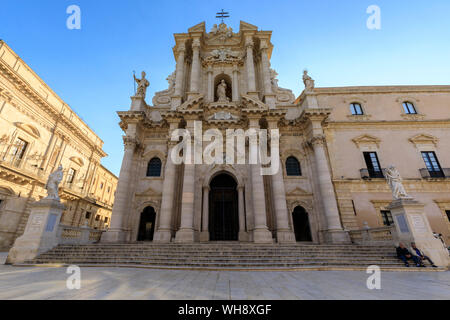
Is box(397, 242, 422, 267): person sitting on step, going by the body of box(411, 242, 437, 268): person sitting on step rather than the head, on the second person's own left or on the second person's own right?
on the second person's own right

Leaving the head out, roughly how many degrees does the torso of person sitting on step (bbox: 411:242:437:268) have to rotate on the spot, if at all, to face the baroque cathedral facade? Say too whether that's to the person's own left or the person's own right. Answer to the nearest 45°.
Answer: approximately 135° to the person's own right

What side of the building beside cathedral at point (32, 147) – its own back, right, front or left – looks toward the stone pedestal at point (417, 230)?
front

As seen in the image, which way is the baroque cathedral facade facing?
toward the camera

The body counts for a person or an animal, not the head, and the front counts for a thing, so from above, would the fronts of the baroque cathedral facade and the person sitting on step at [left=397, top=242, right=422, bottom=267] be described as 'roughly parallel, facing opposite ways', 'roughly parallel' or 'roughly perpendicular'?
roughly parallel

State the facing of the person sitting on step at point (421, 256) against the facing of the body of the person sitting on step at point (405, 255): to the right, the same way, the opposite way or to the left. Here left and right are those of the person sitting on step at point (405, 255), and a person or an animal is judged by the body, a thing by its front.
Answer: the same way

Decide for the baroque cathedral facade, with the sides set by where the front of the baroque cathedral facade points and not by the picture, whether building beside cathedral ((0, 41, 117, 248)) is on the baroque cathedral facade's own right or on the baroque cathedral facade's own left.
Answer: on the baroque cathedral facade's own right

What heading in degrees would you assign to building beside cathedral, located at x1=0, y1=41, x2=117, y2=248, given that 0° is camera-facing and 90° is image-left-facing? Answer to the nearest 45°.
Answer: approximately 315°

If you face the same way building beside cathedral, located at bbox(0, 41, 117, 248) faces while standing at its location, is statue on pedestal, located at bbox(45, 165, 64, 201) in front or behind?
in front

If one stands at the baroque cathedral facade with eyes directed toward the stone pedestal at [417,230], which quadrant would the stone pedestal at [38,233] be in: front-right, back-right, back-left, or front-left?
back-right

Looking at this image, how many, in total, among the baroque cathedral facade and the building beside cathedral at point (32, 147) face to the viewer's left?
0

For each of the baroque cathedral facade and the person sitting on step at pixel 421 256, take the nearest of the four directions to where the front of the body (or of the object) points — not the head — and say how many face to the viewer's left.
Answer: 0

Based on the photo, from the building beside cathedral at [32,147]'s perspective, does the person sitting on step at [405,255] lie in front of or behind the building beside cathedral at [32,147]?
in front

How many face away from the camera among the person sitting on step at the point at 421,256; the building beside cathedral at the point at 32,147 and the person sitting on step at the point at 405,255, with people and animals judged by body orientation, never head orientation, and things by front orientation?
0

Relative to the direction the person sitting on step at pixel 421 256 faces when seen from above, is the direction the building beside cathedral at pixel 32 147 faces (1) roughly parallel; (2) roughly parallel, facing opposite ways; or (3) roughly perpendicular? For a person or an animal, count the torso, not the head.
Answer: roughly perpendicular

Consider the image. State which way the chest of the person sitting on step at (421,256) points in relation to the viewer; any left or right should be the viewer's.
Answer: facing the viewer and to the right of the viewer
